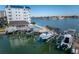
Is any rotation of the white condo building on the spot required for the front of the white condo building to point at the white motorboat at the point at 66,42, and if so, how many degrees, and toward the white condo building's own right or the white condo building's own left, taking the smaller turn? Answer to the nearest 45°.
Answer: approximately 90° to the white condo building's own left

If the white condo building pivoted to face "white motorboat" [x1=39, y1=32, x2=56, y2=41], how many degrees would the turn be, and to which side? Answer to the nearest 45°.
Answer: approximately 90° to its left

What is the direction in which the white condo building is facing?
toward the camera
